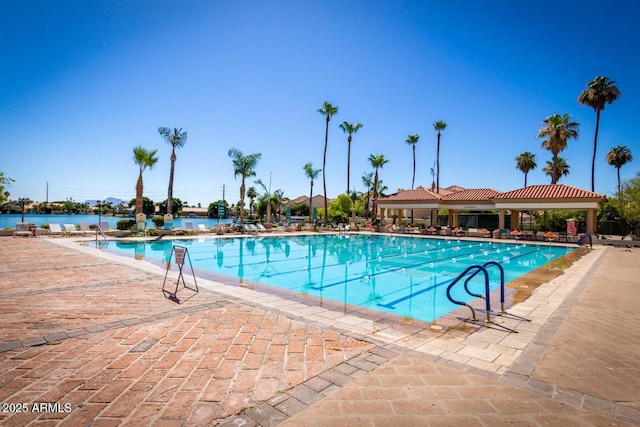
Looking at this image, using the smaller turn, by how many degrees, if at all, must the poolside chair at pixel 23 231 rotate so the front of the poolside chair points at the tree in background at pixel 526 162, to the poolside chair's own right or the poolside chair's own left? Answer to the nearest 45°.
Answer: approximately 90° to the poolside chair's own left

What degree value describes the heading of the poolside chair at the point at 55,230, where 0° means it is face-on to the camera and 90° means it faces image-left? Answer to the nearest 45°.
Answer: approximately 315°

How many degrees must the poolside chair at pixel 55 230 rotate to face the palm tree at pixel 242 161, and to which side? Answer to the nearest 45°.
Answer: approximately 45° to its left

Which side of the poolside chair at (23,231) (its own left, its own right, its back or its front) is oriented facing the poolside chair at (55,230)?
left

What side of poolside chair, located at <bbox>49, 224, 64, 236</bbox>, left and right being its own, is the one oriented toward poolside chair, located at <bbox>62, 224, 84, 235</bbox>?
left

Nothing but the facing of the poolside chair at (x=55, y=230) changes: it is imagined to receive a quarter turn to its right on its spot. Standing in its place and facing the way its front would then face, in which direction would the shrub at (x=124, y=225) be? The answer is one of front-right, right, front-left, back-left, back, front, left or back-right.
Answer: back-left

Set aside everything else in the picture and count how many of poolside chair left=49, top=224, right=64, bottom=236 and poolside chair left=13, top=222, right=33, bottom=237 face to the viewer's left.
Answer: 0

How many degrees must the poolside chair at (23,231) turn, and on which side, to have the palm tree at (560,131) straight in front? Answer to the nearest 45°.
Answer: approximately 45° to its left

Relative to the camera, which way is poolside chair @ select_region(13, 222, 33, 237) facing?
toward the camera

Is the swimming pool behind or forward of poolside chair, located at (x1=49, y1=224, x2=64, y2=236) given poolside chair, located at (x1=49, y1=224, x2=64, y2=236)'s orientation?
forward

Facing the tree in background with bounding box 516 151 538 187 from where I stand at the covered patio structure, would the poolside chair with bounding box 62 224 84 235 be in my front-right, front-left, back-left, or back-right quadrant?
back-left
